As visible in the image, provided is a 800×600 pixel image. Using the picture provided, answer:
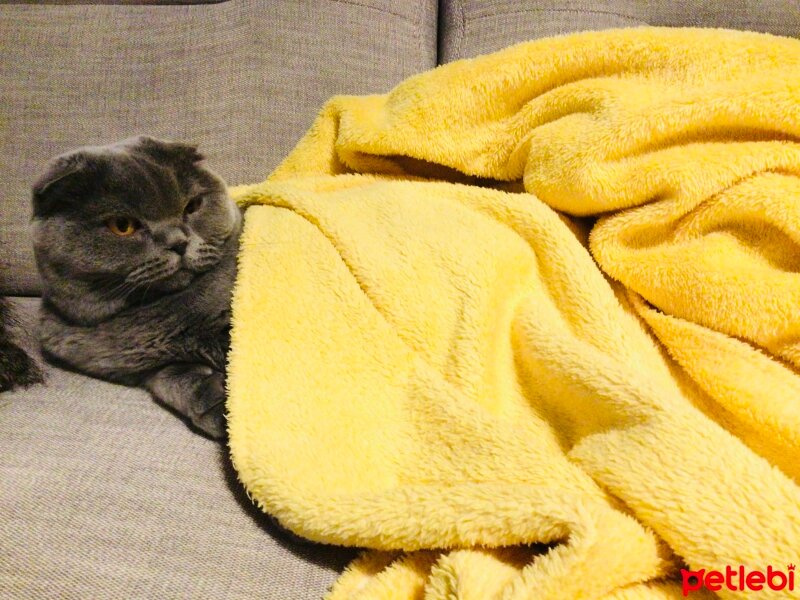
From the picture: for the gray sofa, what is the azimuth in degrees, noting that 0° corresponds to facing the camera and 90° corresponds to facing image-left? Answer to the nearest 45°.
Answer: approximately 0°
